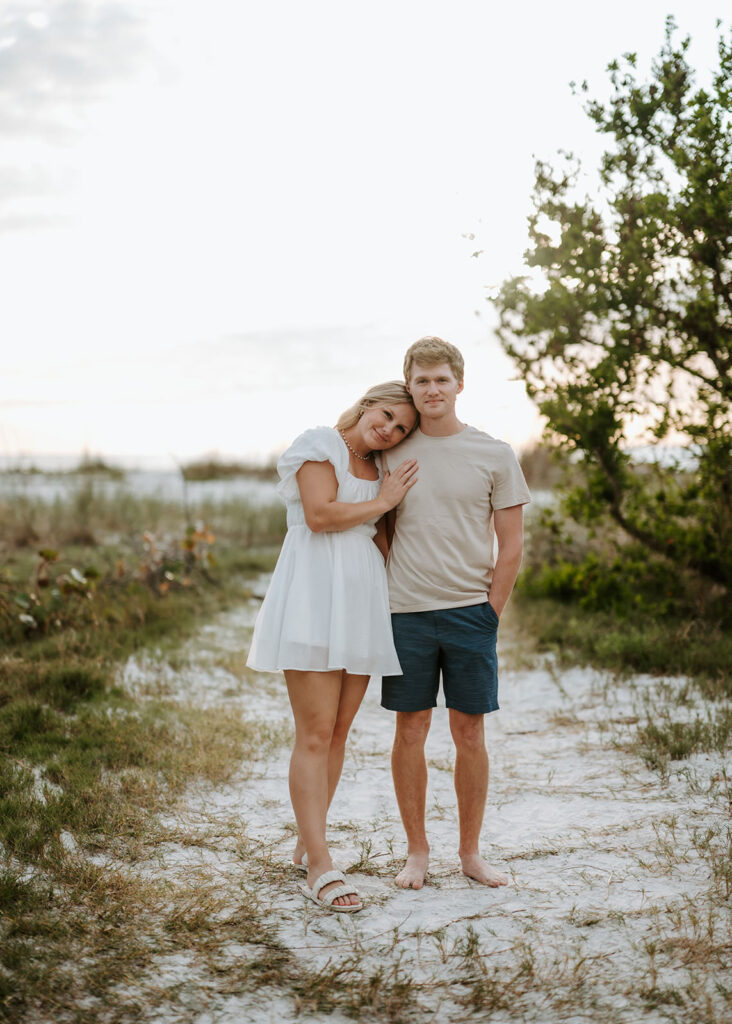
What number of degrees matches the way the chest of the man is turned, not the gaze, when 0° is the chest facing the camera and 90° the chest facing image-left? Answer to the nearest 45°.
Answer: approximately 0°

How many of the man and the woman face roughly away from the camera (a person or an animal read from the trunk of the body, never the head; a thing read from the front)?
0

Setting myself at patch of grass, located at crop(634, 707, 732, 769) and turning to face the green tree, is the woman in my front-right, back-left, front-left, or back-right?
back-left

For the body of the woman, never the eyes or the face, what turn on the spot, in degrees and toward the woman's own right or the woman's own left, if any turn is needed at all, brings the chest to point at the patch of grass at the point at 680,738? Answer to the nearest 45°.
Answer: approximately 90° to the woman's own left

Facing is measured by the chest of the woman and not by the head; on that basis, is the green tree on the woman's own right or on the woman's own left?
on the woman's own left
